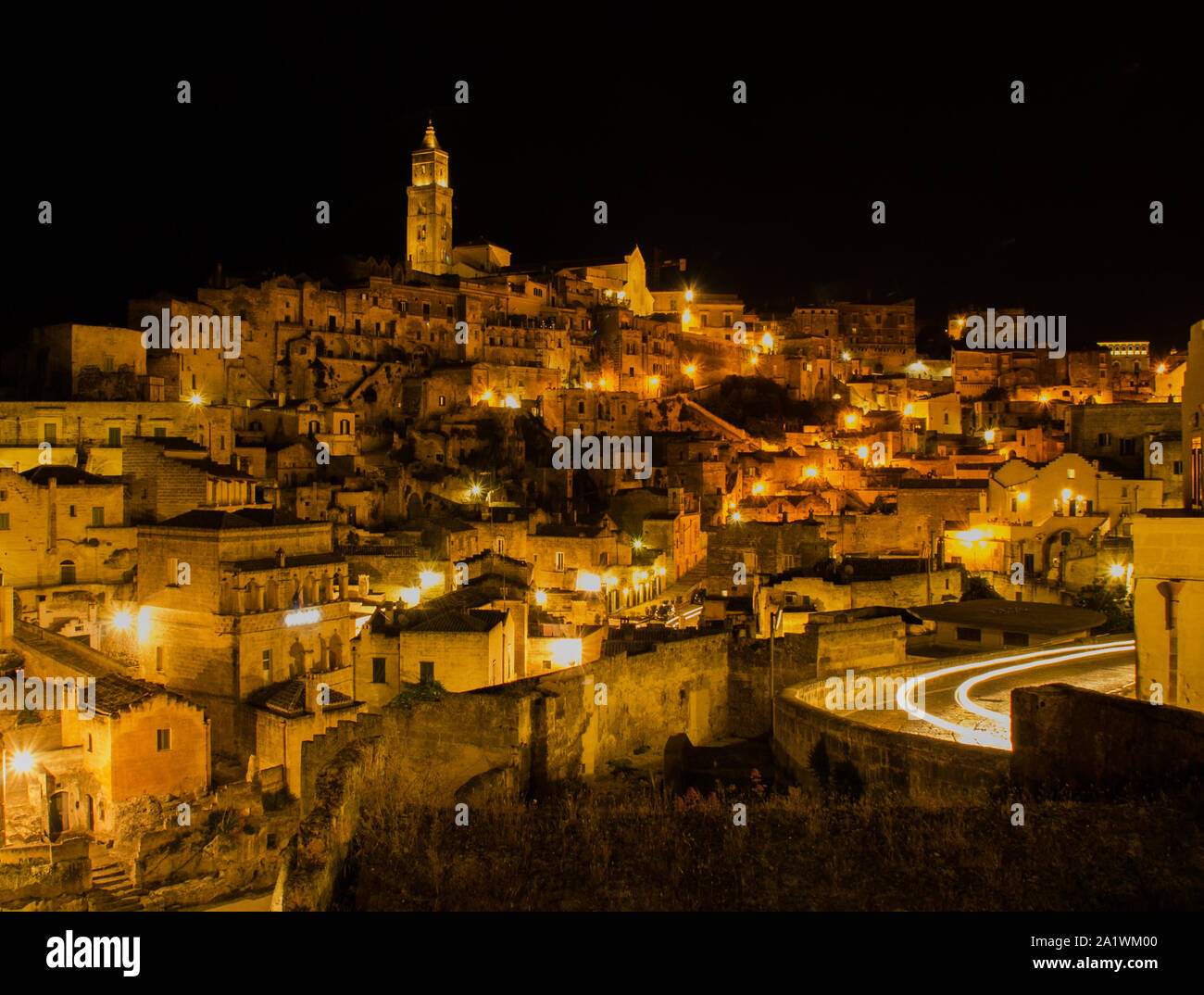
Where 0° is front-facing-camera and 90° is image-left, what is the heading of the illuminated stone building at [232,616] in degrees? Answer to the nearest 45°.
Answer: approximately 315°

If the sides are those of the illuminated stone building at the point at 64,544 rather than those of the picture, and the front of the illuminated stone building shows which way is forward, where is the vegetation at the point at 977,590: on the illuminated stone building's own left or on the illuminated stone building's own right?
on the illuminated stone building's own left

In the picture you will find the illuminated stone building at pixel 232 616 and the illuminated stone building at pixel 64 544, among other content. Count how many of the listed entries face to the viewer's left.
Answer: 0

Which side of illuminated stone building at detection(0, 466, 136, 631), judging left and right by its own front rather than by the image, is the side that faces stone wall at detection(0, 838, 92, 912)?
front

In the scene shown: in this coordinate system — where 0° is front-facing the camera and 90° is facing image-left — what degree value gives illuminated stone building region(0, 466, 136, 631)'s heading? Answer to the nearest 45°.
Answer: approximately 0°

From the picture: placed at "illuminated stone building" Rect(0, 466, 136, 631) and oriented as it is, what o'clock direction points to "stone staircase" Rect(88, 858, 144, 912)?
The stone staircase is roughly at 12 o'clock from the illuminated stone building.

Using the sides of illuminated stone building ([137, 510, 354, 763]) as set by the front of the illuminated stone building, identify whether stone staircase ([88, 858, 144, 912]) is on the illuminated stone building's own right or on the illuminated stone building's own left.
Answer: on the illuminated stone building's own right
